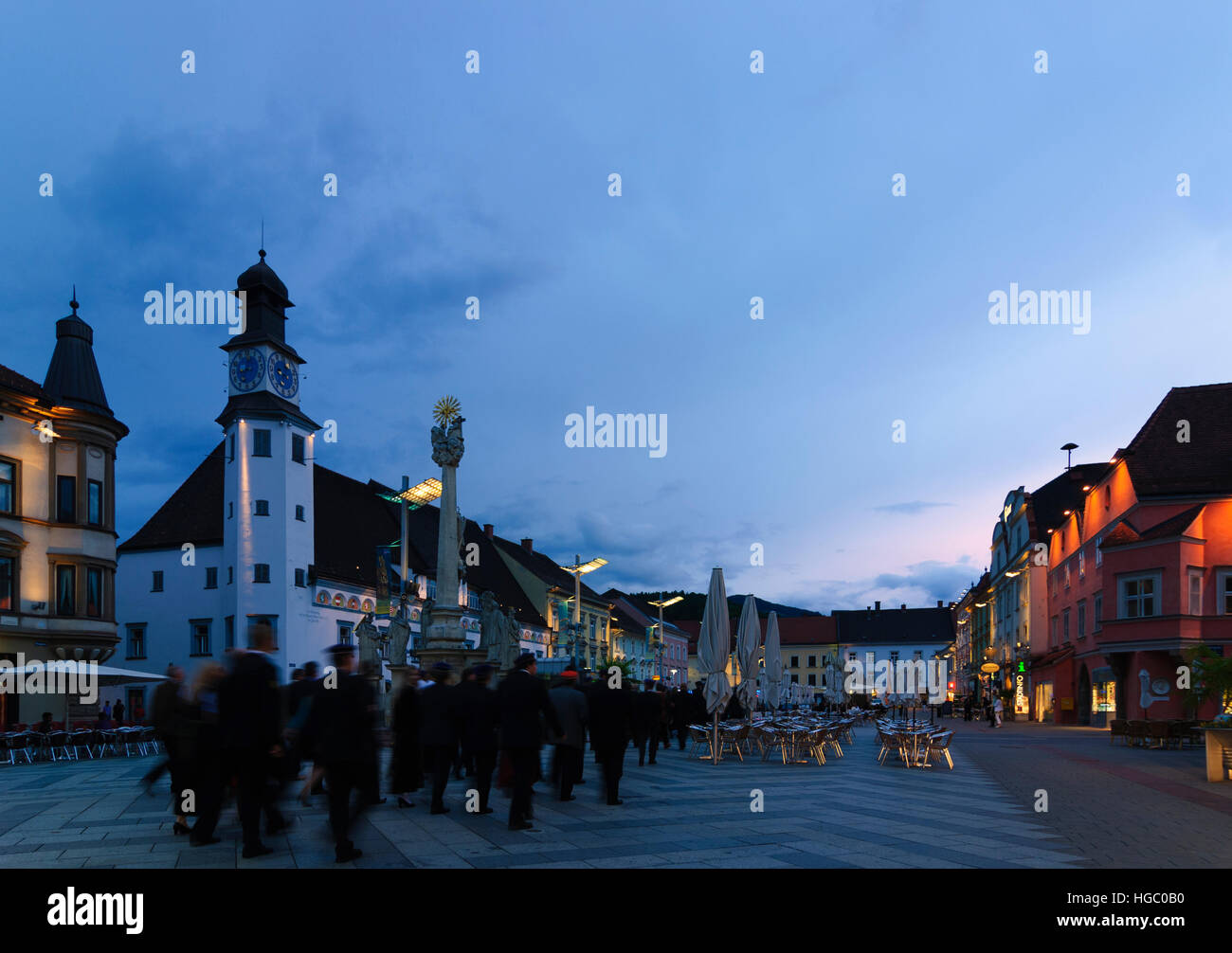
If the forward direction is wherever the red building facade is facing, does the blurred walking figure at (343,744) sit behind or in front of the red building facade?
in front

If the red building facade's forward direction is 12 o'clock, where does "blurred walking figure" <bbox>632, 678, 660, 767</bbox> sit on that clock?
The blurred walking figure is roughly at 11 o'clock from the red building facade.

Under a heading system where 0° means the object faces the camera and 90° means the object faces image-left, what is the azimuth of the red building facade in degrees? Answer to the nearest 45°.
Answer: approximately 45°

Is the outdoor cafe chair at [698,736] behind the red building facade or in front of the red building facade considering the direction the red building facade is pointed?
in front

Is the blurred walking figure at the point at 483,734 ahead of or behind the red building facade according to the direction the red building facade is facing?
ahead
